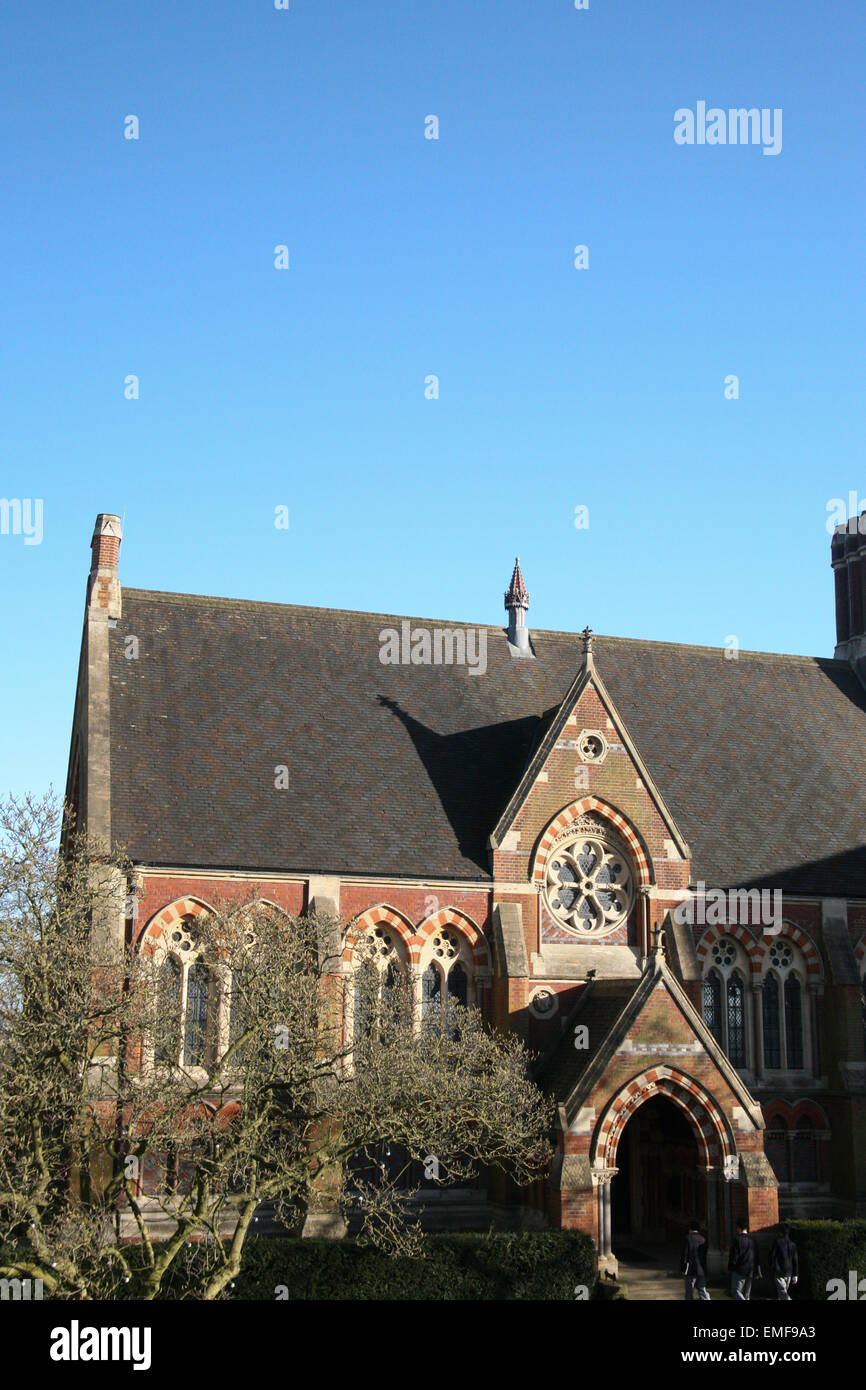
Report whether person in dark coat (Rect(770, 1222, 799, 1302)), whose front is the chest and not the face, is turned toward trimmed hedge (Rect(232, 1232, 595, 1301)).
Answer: no

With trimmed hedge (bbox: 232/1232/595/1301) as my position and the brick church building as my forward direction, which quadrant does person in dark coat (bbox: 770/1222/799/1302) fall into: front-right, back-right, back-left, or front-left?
front-right

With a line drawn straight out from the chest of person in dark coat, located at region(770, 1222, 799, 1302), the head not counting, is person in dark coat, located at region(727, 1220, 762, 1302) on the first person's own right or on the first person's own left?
on the first person's own left

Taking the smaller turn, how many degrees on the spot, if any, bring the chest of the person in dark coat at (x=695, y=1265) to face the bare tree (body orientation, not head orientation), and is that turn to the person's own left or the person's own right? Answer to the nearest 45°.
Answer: approximately 135° to the person's own left

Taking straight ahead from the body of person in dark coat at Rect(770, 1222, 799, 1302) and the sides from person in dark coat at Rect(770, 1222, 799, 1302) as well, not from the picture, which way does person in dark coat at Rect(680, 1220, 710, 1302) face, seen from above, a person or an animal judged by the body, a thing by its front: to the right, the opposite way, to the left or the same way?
the same way

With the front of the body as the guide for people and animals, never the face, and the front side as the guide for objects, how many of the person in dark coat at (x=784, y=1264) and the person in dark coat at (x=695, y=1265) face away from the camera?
2

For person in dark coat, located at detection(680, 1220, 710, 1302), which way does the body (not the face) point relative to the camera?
away from the camera

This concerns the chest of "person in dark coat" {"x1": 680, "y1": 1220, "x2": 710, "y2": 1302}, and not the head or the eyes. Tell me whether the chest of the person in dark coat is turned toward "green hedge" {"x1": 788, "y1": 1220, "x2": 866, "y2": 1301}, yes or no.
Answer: no

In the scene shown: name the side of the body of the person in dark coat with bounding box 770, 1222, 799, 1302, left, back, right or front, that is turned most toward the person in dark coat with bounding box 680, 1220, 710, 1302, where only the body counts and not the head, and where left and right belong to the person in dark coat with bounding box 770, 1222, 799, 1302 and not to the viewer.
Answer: left

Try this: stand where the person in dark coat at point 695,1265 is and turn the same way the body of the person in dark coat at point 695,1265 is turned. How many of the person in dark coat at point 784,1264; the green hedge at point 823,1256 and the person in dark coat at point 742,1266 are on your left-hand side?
0

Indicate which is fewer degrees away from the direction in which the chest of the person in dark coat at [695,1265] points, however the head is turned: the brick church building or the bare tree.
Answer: the brick church building

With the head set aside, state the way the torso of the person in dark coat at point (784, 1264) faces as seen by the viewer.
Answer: away from the camera
